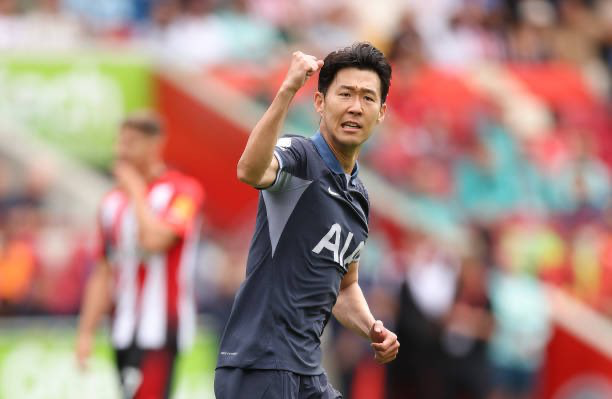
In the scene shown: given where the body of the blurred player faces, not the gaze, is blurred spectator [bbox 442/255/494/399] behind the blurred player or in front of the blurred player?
behind

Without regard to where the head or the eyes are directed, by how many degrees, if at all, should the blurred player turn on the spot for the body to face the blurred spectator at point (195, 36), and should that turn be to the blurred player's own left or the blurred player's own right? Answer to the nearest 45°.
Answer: approximately 135° to the blurred player's own right

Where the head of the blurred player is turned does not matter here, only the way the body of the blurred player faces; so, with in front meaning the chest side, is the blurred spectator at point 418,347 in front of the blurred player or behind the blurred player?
behind

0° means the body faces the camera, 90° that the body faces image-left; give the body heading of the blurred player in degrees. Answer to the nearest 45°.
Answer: approximately 45°
